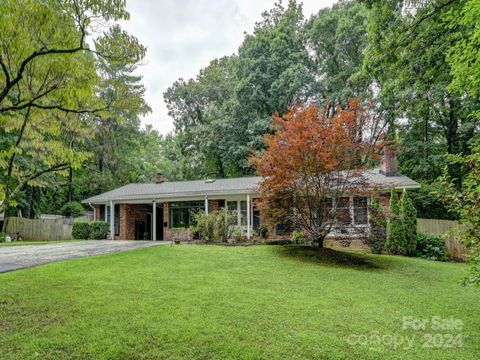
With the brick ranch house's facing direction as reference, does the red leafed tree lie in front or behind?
in front

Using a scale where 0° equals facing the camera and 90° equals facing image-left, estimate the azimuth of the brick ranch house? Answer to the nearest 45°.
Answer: approximately 0°

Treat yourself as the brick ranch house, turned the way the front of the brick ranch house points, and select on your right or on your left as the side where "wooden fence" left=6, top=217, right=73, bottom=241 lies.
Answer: on your right

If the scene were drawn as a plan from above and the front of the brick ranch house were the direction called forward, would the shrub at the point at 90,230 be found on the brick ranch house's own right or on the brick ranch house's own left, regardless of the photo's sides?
on the brick ranch house's own right

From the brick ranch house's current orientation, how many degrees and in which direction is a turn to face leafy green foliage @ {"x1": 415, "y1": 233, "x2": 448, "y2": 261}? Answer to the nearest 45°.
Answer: approximately 45° to its left

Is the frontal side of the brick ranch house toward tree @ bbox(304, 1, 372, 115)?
no

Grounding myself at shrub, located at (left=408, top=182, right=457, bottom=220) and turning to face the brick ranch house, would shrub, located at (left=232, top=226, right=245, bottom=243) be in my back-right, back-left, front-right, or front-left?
front-left

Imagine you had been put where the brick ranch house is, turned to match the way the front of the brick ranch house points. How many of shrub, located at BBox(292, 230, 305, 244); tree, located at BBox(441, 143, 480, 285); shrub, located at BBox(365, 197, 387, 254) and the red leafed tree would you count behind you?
0

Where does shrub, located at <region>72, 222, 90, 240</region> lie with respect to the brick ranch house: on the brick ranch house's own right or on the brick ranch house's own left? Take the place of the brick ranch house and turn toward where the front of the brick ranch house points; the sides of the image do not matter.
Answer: on the brick ranch house's own right

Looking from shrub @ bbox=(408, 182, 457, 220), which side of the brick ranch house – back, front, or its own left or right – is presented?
left

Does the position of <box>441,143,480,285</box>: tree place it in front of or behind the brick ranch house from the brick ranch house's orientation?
in front
